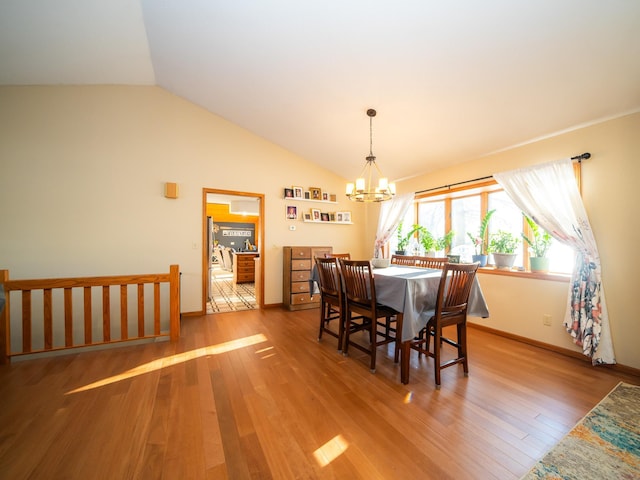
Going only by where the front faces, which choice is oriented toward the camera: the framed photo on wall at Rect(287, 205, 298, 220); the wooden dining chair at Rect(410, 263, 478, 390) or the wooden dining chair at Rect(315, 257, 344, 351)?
the framed photo on wall

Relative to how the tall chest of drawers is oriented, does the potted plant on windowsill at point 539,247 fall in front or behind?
in front

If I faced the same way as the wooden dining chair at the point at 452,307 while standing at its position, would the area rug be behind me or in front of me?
behind

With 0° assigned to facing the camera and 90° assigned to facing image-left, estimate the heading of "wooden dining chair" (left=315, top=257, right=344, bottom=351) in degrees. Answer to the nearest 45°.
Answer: approximately 225°

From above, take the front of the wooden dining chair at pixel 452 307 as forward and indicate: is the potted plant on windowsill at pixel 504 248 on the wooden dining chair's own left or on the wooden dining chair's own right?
on the wooden dining chair's own right

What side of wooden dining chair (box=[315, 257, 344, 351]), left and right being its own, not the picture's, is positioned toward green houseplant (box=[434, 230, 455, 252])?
front

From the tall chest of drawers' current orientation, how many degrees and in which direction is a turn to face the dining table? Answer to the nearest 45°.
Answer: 0° — it already faces it

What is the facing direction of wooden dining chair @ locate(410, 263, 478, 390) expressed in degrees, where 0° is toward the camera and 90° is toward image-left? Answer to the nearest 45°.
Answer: approximately 135°

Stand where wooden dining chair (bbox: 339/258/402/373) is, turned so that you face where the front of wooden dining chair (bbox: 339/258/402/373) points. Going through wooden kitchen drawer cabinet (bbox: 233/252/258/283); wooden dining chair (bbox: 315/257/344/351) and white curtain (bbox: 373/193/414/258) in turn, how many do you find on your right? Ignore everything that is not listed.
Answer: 0

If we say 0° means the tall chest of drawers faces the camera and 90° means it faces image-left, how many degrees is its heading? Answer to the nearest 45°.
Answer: approximately 315°

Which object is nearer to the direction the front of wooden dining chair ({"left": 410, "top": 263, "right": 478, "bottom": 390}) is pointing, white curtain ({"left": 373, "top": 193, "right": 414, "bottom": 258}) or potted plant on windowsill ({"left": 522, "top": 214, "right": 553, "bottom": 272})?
the white curtain

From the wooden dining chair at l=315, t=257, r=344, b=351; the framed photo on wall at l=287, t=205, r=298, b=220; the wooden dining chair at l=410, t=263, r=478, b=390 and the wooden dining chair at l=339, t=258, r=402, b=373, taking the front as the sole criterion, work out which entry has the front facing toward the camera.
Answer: the framed photo on wall

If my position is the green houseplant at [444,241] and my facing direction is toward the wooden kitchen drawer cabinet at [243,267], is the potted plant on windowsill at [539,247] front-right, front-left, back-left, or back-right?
back-left

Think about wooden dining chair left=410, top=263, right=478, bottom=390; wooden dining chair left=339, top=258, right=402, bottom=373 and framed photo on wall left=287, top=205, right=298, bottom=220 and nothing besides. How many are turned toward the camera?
1

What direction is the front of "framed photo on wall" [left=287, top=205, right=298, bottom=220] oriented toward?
toward the camera

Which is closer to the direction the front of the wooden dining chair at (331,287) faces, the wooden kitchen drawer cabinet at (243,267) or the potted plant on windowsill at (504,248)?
the potted plant on windowsill

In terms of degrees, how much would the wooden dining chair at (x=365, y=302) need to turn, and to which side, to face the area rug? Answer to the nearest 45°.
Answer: approximately 90° to its right

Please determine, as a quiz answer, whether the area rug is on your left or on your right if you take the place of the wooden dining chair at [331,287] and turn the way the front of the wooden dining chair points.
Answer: on your right
